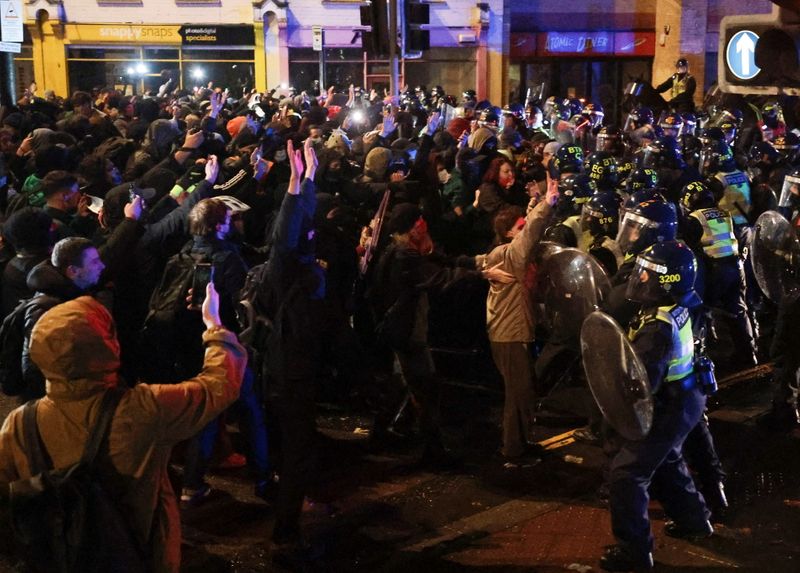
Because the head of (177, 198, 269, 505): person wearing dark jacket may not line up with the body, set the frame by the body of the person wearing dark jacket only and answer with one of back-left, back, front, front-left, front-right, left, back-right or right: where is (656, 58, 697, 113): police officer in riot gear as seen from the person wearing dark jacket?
front

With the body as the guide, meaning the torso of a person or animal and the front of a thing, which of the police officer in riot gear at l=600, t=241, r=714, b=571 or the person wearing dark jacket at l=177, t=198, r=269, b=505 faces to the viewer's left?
the police officer in riot gear

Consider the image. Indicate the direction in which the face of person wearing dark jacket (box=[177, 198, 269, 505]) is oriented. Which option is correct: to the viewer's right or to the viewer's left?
to the viewer's right

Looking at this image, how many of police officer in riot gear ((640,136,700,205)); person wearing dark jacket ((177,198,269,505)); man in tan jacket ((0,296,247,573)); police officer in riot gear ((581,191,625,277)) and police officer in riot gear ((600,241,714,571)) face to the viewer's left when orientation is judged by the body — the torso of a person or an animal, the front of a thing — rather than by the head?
3

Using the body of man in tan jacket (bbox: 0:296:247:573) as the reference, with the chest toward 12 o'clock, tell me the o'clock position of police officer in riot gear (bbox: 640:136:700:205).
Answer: The police officer in riot gear is roughly at 12 o'clock from the man in tan jacket.

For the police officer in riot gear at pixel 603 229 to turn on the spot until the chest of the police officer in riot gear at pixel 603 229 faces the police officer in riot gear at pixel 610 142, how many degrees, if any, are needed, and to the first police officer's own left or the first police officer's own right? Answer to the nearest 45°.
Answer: approximately 90° to the first police officer's own right

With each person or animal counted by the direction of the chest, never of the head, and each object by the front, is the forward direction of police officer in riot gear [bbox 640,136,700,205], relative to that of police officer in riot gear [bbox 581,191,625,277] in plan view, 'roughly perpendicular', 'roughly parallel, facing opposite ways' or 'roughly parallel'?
roughly parallel

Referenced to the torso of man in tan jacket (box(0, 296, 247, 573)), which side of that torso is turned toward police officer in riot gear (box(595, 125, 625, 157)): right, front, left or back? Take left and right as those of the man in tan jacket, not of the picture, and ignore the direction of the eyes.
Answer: front

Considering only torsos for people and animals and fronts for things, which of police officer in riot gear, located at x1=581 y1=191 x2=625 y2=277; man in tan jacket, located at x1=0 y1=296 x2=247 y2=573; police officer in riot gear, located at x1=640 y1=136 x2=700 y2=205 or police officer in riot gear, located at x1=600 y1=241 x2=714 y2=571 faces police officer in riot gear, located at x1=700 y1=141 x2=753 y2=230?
the man in tan jacket

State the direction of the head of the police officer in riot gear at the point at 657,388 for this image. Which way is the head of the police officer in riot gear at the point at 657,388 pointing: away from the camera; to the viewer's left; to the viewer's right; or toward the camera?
to the viewer's left

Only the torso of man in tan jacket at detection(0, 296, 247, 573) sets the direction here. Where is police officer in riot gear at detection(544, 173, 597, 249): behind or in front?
in front

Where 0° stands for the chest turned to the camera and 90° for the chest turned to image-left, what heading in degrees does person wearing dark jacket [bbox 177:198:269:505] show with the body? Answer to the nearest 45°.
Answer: approximately 225°

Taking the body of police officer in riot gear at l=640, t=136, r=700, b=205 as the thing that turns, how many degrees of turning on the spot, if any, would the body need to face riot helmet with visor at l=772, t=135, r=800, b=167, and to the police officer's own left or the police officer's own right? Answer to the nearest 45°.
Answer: approximately 135° to the police officer's own right

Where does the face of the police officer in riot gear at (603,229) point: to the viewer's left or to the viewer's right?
to the viewer's left
